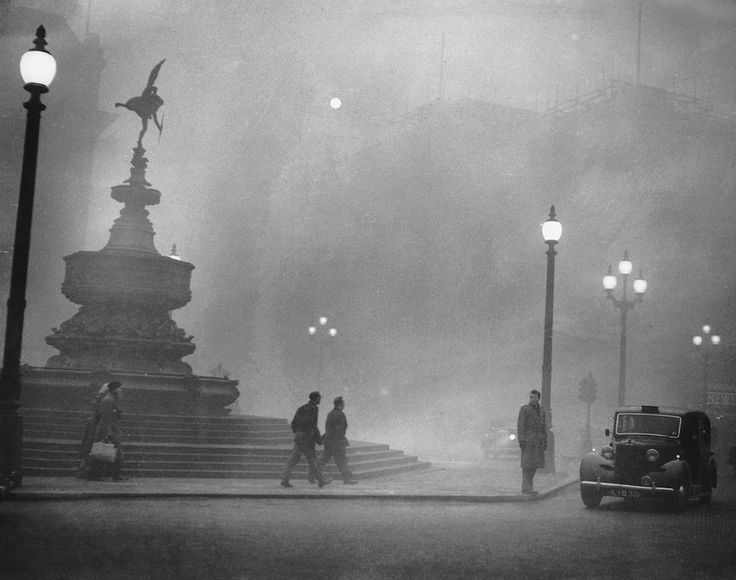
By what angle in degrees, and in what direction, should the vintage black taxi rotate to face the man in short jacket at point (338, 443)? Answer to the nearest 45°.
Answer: approximately 45° to its right

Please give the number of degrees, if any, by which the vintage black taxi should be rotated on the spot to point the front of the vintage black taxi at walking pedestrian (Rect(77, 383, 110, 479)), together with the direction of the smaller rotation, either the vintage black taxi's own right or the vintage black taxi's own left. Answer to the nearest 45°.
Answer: approximately 45° to the vintage black taxi's own right

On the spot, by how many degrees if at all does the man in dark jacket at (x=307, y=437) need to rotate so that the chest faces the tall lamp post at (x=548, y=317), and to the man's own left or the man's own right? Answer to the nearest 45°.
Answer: approximately 45° to the man's own left

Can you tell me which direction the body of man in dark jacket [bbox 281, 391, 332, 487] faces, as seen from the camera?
to the viewer's right

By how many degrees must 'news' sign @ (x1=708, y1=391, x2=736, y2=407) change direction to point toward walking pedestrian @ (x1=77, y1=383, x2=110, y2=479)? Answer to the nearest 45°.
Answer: approximately 45° to its right

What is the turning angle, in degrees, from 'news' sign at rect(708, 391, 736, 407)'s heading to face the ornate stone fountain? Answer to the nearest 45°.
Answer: approximately 45° to its right

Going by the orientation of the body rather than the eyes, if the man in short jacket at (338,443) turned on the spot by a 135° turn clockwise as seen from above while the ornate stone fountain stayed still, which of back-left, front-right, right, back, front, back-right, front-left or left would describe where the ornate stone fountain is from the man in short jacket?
right

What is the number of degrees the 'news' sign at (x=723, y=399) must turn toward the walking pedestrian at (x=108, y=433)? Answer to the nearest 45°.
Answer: approximately 45° to its right

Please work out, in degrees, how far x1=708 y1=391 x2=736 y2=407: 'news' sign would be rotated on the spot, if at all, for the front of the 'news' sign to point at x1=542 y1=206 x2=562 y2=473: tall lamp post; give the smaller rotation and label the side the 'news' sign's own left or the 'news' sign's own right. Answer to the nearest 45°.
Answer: approximately 45° to the 'news' sign's own right

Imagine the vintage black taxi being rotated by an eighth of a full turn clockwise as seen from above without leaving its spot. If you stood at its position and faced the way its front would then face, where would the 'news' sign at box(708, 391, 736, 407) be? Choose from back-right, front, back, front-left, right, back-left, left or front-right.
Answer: right
